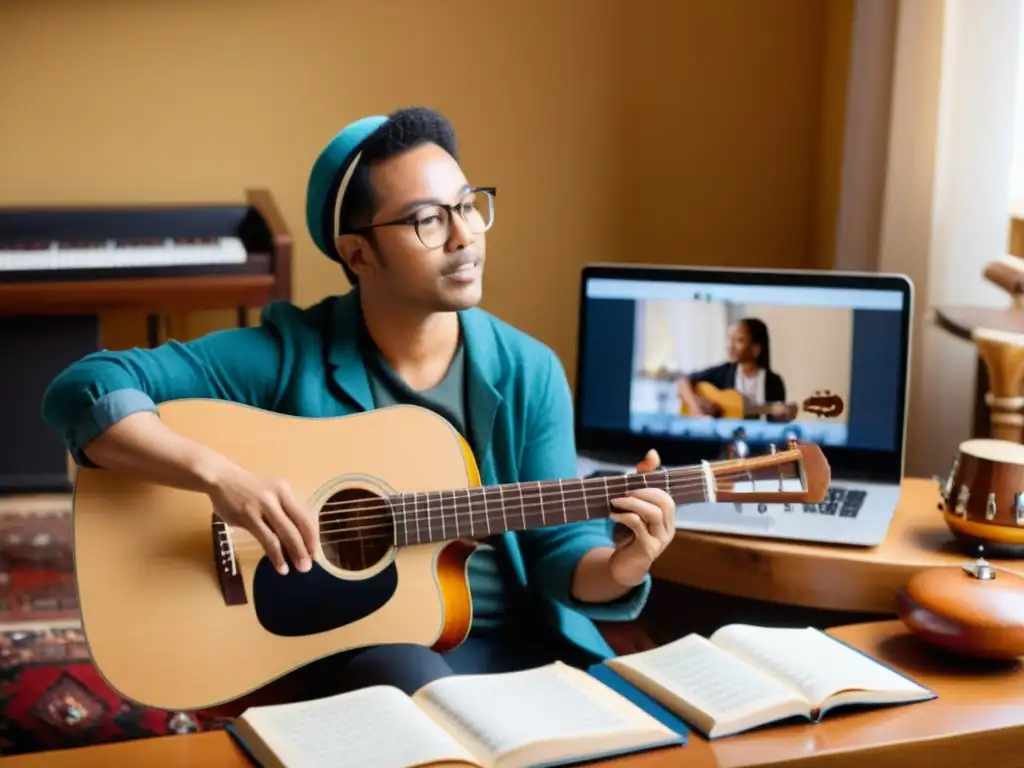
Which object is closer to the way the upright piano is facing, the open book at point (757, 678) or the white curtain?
the open book

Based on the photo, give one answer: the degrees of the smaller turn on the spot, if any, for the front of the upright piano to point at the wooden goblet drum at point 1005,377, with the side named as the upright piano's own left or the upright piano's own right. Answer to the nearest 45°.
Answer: approximately 45° to the upright piano's own left

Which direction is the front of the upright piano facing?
toward the camera

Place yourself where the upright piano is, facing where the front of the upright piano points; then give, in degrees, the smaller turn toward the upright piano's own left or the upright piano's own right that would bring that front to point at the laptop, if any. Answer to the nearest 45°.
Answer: approximately 45° to the upright piano's own left

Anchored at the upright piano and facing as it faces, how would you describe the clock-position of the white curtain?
The white curtain is roughly at 10 o'clock from the upright piano.

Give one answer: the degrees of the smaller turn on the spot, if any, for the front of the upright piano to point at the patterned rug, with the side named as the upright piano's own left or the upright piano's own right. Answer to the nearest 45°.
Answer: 0° — it already faces it

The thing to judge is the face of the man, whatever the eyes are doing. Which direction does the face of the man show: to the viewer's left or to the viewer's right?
to the viewer's right

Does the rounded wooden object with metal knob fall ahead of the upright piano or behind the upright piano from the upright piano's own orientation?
ahead

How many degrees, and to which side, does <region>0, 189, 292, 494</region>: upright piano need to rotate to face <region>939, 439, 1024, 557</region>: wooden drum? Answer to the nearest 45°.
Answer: approximately 45° to its left

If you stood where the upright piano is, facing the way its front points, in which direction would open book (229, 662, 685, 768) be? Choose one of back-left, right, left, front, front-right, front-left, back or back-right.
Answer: front
